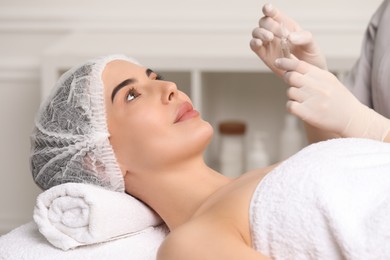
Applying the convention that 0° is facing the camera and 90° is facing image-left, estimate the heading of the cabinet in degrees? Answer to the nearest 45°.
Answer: approximately 0°

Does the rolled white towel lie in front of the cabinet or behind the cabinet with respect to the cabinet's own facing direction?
in front

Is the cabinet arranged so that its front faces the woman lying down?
yes
